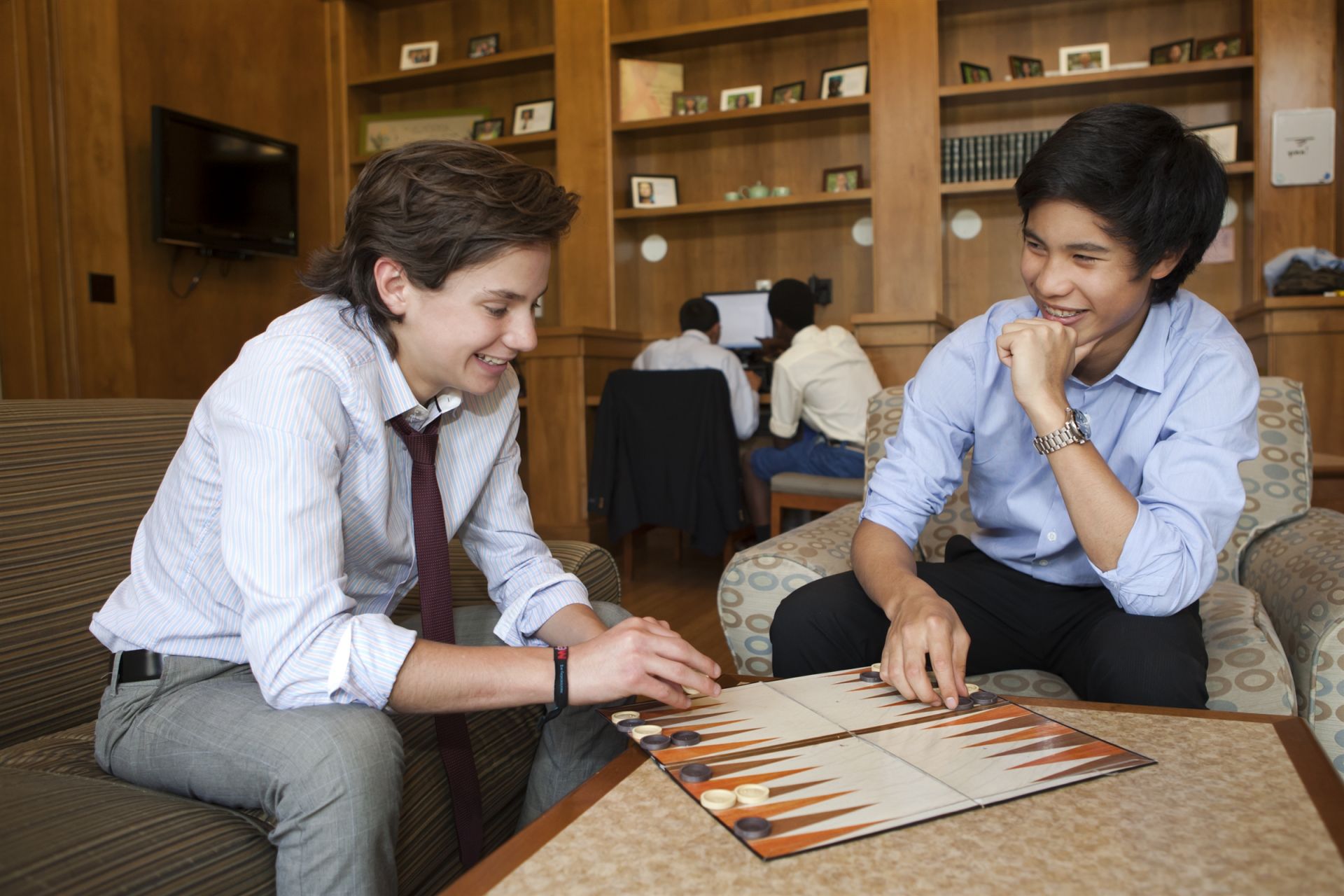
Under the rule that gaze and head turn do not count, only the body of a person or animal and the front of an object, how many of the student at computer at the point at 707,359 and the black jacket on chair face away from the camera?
2

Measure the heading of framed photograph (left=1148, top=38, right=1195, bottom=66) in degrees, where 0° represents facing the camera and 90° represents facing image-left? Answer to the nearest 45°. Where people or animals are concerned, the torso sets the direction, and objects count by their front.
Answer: approximately 45°

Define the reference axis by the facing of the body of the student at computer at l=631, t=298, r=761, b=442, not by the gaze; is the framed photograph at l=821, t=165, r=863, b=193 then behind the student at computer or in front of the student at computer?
in front

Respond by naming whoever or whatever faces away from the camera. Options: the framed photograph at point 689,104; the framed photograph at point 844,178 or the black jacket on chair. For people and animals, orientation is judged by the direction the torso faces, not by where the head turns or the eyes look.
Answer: the black jacket on chair

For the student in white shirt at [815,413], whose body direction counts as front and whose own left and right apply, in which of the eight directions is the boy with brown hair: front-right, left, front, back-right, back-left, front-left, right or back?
back-left

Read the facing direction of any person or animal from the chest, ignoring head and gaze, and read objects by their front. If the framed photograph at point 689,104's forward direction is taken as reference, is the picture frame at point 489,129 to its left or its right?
on its right

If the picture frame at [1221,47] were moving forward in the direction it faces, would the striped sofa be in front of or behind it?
in front

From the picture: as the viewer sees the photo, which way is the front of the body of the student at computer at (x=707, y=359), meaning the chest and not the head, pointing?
away from the camera

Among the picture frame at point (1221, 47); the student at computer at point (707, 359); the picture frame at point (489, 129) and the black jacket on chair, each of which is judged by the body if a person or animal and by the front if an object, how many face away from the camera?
2
